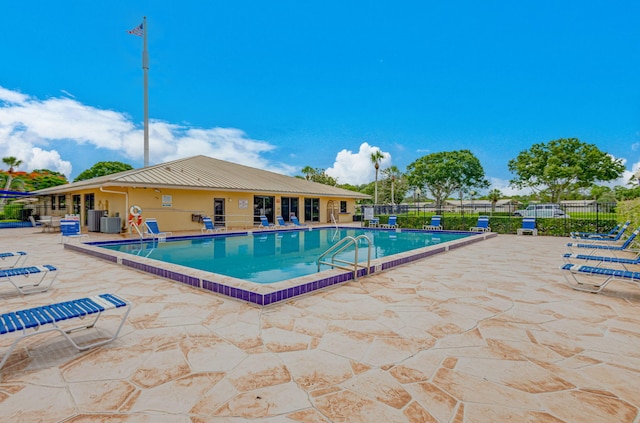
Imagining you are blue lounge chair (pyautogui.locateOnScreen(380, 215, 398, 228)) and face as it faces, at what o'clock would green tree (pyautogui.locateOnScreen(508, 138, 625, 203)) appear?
The green tree is roughly at 6 o'clock from the blue lounge chair.

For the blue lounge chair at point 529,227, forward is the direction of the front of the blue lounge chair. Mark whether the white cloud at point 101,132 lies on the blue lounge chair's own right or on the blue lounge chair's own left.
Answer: on the blue lounge chair's own right

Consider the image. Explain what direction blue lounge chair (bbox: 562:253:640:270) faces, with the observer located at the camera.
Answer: facing to the left of the viewer

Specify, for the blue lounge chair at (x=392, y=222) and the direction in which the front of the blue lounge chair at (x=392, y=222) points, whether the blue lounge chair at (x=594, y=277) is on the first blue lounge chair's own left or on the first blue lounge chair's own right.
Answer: on the first blue lounge chair's own left

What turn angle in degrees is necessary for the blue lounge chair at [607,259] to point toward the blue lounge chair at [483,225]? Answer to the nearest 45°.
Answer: approximately 45° to its right

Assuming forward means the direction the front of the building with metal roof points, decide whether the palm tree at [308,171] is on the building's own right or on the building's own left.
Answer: on the building's own left

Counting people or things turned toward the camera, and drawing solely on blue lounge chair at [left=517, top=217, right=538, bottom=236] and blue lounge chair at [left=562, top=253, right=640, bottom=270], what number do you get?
1
